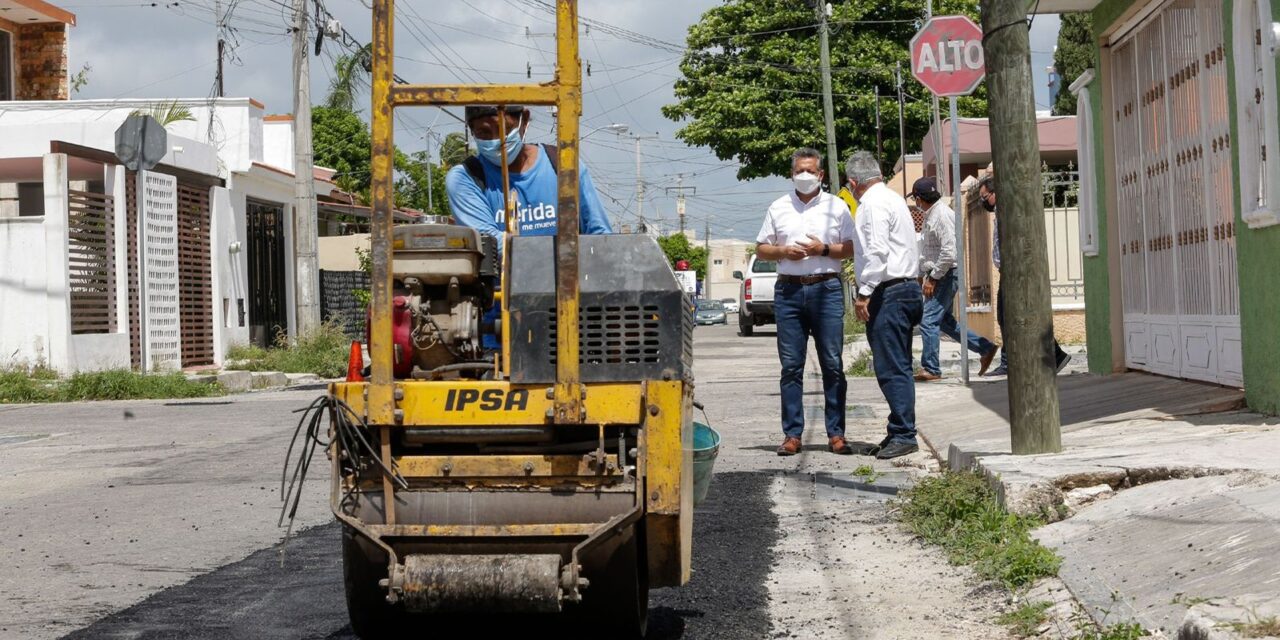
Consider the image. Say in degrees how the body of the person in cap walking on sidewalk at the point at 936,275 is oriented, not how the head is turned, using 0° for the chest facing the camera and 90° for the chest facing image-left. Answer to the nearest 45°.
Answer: approximately 90°

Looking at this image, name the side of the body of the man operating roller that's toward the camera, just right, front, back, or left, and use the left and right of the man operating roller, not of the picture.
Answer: front

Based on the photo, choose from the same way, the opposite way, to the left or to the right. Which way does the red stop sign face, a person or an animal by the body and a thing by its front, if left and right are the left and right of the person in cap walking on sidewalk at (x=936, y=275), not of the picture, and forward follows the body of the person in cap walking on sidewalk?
to the left

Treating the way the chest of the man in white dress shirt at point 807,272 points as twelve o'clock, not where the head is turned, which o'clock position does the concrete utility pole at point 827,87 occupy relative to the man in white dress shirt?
The concrete utility pole is roughly at 6 o'clock from the man in white dress shirt.

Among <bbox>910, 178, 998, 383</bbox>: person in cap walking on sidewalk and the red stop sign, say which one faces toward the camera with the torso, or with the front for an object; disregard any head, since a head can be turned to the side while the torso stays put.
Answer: the red stop sign

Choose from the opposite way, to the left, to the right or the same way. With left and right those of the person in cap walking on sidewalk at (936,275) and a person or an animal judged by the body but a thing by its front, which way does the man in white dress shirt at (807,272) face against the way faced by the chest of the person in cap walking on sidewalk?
to the left

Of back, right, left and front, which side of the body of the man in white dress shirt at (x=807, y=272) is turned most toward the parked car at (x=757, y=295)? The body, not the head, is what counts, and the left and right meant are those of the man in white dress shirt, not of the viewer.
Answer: back

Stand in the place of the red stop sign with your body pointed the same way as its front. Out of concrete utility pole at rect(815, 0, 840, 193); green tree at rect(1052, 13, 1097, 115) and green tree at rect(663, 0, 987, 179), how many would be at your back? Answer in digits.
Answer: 3

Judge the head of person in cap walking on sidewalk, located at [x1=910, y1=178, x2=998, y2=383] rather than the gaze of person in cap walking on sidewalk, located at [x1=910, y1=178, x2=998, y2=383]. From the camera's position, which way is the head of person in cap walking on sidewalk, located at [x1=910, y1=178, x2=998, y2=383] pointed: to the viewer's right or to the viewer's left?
to the viewer's left

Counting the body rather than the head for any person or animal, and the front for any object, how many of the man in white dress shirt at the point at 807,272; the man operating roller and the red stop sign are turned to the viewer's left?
0

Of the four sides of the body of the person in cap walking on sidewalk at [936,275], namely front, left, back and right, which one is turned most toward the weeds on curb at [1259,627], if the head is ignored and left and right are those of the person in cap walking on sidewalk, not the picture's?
left

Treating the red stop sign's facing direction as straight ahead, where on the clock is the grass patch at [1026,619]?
The grass patch is roughly at 12 o'clock from the red stop sign.

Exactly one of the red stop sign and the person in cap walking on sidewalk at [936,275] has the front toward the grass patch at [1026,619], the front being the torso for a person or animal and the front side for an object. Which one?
the red stop sign

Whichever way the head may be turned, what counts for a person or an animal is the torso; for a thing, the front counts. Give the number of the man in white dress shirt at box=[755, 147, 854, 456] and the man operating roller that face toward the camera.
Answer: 2

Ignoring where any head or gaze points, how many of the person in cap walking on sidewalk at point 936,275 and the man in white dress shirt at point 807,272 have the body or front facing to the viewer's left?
1

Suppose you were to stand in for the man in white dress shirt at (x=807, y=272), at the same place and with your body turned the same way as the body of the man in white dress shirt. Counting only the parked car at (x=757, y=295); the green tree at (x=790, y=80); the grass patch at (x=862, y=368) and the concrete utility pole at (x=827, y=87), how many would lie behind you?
4

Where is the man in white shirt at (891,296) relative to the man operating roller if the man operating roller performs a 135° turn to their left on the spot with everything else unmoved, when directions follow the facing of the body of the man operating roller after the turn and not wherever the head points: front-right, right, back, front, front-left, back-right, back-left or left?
front
